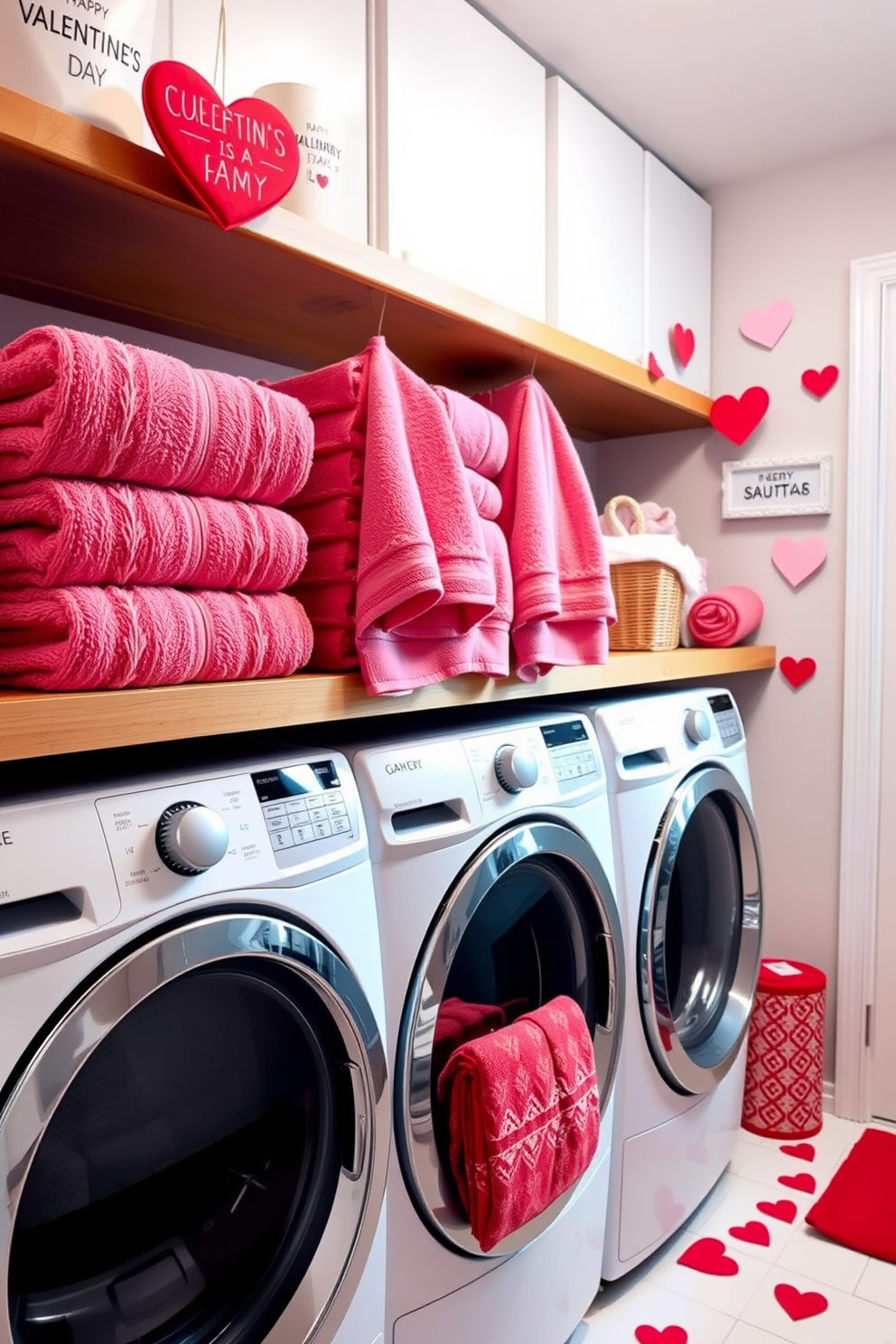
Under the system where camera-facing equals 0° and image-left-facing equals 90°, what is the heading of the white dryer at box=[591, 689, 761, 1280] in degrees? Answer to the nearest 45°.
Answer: approximately 315°

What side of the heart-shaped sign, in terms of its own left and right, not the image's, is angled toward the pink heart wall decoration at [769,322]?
left

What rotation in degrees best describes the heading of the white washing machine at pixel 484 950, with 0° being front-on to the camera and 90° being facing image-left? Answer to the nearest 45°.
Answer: approximately 315°

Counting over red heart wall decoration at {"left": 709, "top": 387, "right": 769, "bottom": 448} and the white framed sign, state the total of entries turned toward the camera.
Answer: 2

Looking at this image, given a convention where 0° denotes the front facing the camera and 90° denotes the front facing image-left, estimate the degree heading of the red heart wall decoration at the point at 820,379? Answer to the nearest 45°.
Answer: approximately 0°

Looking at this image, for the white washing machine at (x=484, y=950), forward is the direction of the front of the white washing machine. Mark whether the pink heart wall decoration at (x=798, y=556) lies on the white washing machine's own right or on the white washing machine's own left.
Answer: on the white washing machine's own left

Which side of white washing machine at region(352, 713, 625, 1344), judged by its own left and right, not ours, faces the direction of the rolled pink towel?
left
